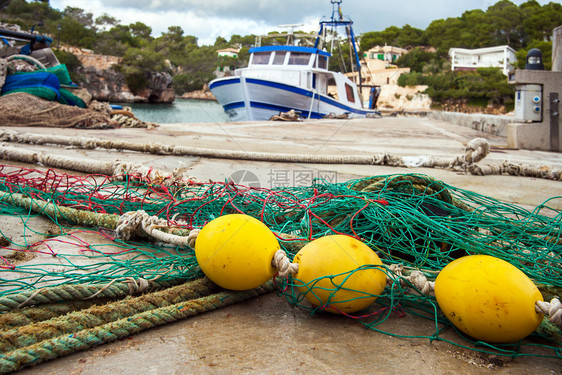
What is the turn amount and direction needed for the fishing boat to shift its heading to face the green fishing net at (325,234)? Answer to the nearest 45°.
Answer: approximately 45° to its left

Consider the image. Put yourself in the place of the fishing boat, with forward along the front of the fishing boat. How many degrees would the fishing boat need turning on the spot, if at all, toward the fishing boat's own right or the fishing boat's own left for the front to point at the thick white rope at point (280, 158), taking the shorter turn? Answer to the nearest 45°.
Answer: approximately 45° to the fishing boat's own left

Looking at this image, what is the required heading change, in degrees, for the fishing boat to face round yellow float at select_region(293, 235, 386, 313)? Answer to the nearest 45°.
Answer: approximately 45° to its left

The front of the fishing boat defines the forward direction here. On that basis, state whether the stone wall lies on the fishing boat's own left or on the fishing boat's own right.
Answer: on the fishing boat's own left

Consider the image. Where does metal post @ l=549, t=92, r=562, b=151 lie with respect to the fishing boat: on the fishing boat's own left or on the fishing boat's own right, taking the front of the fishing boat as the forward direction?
on the fishing boat's own left

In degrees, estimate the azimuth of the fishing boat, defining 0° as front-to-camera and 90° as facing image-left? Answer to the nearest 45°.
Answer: approximately 45°

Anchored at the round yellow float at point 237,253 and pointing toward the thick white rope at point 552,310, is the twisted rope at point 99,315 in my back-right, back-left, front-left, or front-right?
back-right

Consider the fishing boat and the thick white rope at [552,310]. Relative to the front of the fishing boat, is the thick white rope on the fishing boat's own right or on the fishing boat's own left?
on the fishing boat's own left

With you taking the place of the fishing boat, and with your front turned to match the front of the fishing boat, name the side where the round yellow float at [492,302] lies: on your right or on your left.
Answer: on your left
